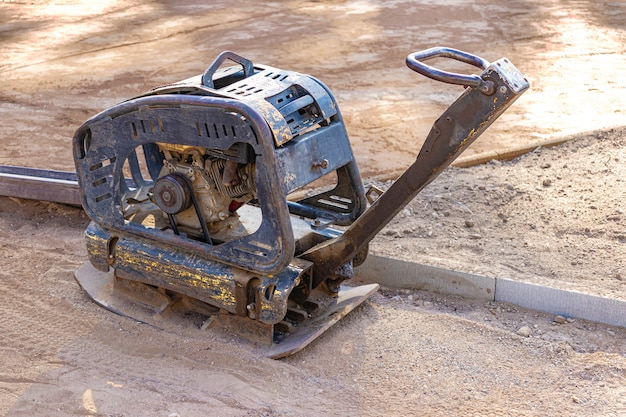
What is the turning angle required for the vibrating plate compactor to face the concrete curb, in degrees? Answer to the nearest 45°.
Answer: approximately 135° to its right
